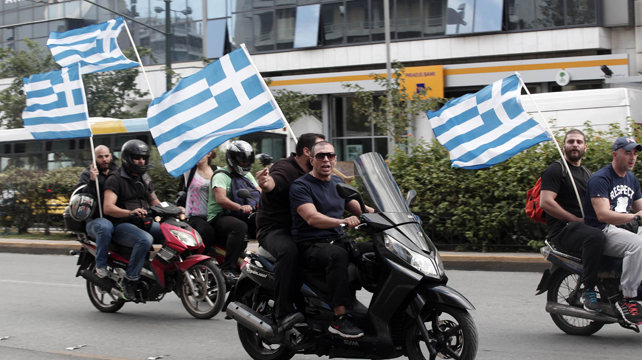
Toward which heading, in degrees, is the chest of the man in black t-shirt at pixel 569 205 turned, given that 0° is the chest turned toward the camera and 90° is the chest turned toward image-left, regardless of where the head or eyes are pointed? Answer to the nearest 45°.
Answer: approximately 315°

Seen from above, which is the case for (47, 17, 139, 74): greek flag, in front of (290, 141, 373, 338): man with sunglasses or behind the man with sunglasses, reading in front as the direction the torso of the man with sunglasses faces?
behind

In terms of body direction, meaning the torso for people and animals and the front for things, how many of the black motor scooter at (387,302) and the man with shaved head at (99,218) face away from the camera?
0

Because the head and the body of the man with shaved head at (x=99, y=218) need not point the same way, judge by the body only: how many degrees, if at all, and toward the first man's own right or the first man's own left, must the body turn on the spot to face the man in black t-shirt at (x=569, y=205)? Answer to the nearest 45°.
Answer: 0° — they already face them

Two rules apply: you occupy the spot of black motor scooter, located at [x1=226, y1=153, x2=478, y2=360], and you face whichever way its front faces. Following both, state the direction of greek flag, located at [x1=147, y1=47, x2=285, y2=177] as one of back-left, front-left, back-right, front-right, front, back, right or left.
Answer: back

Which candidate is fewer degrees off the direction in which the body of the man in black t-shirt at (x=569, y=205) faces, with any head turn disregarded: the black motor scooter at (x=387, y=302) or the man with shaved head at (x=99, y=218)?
the black motor scooter
